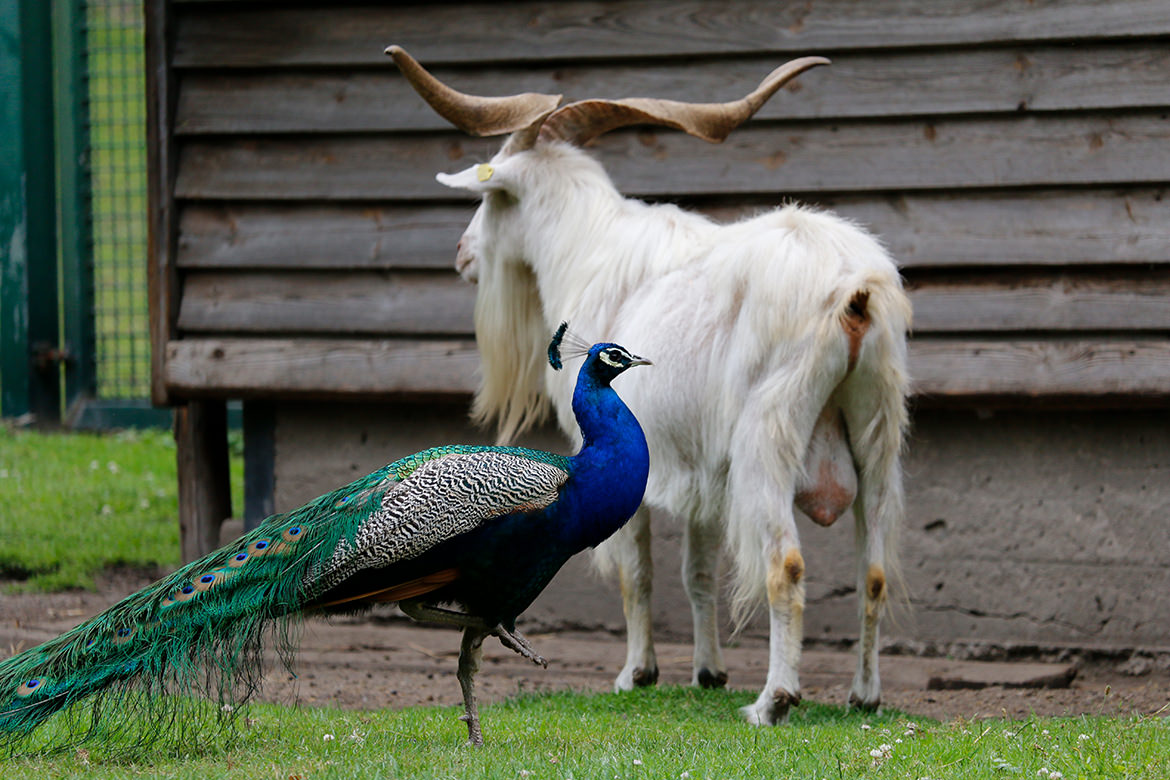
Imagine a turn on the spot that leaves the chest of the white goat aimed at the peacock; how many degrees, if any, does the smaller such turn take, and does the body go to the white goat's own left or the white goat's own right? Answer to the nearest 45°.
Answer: approximately 90° to the white goat's own left

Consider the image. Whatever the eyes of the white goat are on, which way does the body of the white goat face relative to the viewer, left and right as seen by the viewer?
facing away from the viewer and to the left of the viewer

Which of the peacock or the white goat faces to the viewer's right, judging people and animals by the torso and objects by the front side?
the peacock

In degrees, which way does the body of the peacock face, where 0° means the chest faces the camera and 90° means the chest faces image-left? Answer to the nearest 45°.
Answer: approximately 270°

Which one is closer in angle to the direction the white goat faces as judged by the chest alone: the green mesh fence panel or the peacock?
the green mesh fence panel

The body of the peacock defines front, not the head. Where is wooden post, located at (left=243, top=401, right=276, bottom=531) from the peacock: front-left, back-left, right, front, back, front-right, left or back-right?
left

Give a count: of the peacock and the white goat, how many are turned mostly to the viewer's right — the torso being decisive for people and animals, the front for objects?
1

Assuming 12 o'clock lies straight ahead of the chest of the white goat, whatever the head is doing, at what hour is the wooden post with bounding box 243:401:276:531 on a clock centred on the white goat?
The wooden post is roughly at 12 o'clock from the white goat.

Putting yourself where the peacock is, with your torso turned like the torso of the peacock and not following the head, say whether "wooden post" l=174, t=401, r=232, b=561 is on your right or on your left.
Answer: on your left

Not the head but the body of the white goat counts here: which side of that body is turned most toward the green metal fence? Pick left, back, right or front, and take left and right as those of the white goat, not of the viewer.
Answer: front
